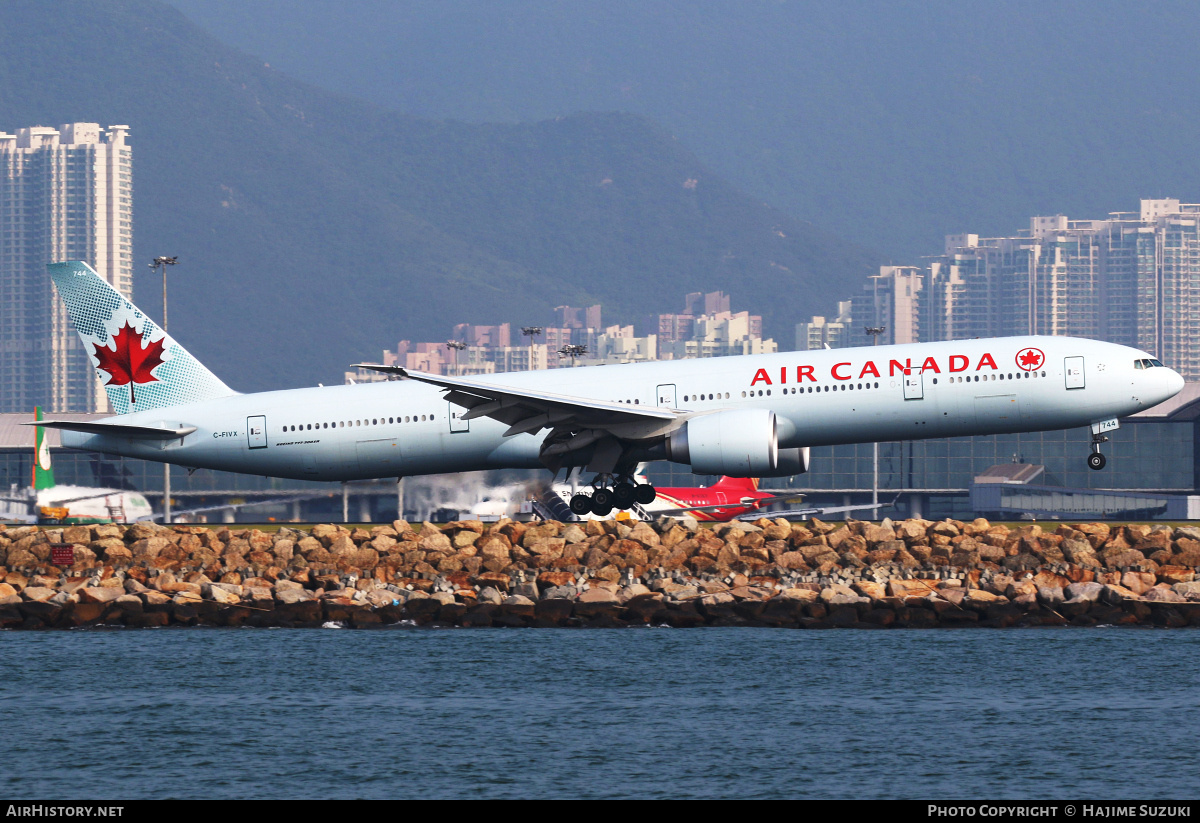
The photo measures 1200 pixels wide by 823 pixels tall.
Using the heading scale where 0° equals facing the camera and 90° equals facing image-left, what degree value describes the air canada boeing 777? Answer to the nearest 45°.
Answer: approximately 270°
